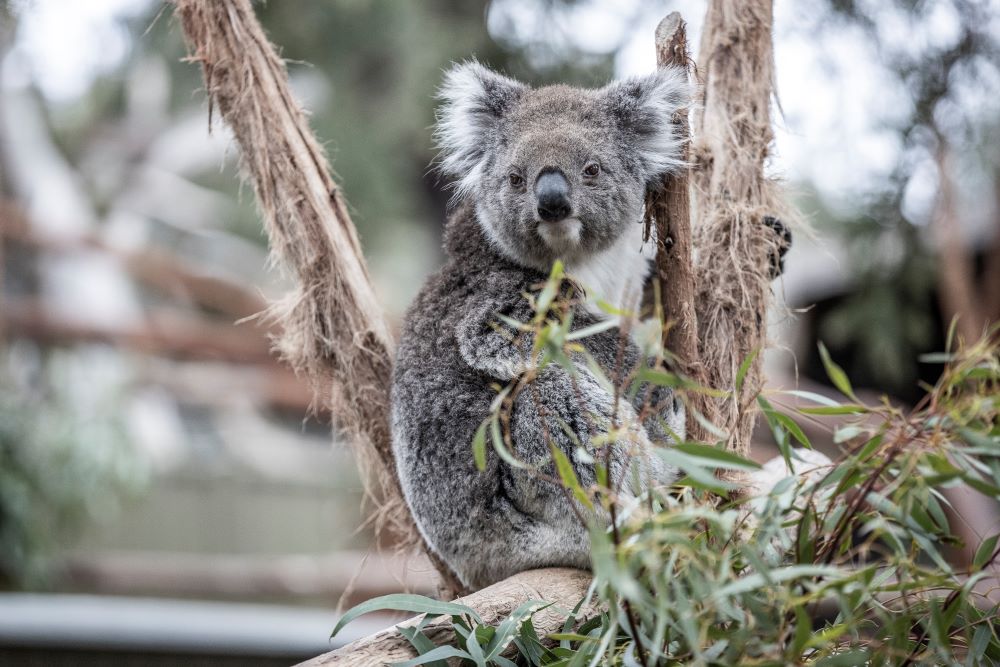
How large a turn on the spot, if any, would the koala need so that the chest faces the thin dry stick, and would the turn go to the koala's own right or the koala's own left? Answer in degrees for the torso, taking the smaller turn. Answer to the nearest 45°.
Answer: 0° — it already faces it
